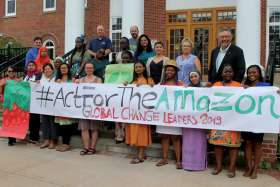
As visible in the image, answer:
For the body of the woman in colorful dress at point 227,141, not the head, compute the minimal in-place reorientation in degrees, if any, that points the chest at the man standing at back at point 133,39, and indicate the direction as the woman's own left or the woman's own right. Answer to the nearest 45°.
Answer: approximately 135° to the woman's own right

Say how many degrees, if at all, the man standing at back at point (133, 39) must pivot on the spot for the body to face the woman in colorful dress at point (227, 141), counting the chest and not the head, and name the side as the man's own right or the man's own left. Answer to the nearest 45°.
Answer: approximately 45° to the man's own left

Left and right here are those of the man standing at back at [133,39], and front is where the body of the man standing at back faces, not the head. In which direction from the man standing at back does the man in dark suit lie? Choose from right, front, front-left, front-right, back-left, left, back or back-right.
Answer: front-left

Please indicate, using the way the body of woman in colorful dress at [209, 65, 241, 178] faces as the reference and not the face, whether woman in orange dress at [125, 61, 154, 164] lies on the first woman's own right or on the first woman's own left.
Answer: on the first woman's own right

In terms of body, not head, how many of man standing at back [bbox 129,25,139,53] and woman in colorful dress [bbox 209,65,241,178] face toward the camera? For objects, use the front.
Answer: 2

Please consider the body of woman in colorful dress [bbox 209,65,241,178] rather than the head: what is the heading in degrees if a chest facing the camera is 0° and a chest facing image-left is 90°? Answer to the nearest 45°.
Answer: approximately 0°

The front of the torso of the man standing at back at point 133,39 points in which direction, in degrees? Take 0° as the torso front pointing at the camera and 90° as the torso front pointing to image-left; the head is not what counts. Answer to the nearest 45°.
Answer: approximately 0°
